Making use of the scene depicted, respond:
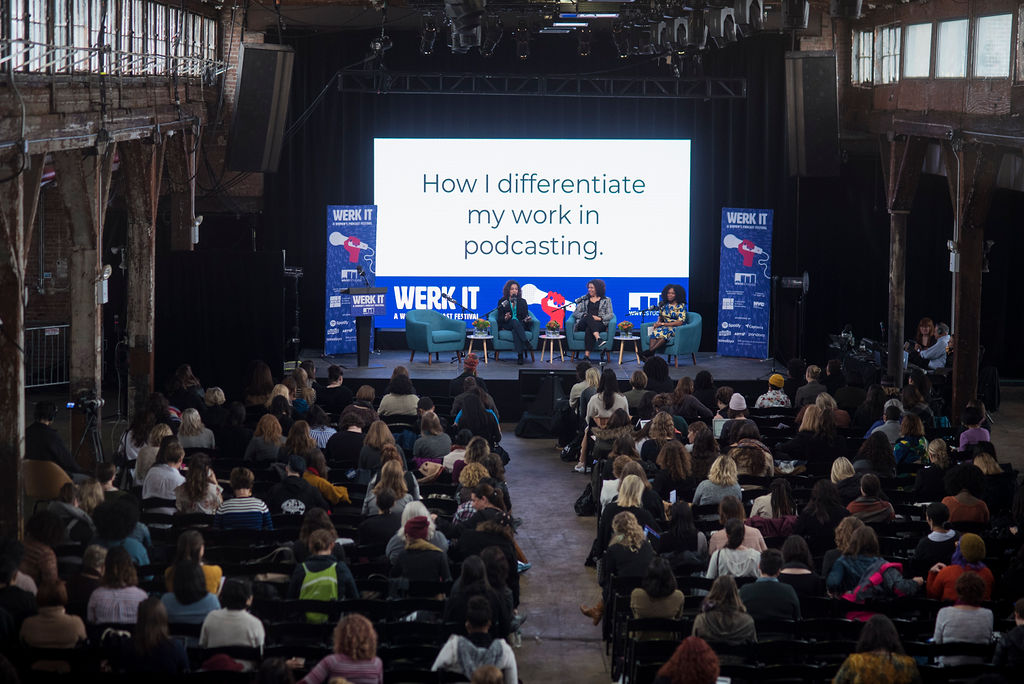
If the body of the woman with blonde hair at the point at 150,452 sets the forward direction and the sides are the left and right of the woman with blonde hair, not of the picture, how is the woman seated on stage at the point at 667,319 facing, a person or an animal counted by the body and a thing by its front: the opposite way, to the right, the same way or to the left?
the opposite way

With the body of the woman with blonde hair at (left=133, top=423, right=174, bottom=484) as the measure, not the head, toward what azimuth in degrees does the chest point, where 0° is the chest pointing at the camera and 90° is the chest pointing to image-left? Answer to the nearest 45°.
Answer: approximately 225°

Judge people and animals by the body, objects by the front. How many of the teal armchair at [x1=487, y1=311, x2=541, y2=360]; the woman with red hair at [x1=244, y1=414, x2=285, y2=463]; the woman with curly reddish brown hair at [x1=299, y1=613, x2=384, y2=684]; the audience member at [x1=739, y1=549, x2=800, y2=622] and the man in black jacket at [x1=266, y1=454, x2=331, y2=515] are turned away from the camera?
4

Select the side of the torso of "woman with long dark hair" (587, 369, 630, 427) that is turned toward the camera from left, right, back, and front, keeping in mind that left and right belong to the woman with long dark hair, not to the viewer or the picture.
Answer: back

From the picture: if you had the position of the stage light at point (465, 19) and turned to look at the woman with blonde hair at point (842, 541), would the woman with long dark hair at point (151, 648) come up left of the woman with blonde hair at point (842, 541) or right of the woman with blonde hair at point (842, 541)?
right

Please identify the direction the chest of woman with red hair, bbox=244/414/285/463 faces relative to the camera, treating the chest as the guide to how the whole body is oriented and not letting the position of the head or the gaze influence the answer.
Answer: away from the camera

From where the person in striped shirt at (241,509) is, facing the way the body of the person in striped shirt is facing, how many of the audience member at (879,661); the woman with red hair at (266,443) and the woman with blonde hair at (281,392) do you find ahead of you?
2

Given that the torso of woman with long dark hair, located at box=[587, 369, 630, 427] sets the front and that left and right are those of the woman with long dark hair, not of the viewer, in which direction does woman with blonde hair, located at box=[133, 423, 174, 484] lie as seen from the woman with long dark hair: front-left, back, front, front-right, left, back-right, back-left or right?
back-left

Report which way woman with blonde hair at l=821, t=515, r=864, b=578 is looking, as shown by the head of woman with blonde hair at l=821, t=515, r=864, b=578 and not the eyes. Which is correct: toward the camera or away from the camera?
away from the camera

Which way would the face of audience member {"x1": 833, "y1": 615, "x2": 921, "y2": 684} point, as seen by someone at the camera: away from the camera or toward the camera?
away from the camera

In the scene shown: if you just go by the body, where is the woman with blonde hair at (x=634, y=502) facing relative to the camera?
away from the camera

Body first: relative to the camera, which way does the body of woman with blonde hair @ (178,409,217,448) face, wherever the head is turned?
away from the camera

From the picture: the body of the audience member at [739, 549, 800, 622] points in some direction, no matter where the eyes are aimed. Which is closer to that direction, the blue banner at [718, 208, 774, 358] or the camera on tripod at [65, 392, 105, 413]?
the blue banner

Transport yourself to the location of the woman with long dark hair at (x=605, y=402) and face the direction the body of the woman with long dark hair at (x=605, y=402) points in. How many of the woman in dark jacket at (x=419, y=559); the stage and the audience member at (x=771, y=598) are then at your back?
2

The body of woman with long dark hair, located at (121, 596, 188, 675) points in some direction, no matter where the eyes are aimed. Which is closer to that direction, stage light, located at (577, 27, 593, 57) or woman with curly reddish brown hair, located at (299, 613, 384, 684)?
the stage light

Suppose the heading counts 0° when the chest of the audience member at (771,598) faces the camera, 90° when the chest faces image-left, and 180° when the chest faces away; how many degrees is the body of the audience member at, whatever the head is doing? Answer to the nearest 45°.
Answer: approximately 180°

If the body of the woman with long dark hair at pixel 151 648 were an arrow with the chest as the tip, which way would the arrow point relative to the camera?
away from the camera
